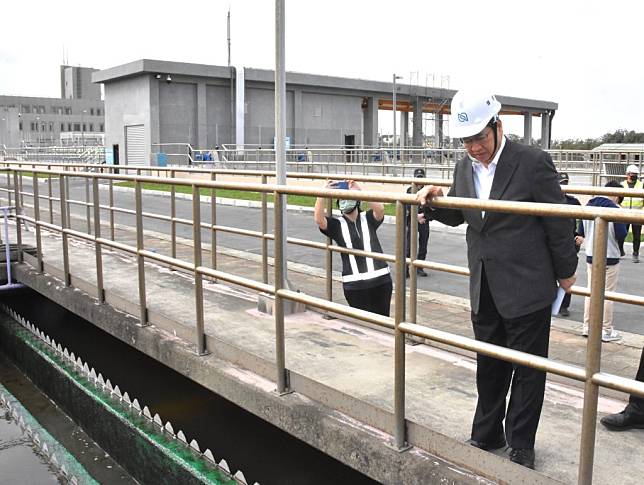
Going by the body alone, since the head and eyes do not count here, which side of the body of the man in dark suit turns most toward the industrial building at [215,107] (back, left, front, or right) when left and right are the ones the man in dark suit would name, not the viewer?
right

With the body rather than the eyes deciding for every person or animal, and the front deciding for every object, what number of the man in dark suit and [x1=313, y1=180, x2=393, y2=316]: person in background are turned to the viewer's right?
0

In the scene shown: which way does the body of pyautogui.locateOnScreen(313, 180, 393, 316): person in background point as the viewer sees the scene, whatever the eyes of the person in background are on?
toward the camera

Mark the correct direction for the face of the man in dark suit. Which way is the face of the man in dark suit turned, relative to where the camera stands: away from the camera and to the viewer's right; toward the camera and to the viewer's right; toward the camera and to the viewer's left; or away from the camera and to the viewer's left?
toward the camera and to the viewer's left

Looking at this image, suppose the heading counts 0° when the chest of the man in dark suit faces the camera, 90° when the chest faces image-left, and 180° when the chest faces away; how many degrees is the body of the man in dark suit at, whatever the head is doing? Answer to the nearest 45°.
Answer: approximately 45°
